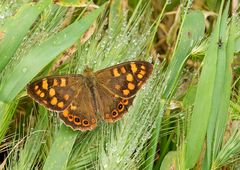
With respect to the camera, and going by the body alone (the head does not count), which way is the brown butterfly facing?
away from the camera

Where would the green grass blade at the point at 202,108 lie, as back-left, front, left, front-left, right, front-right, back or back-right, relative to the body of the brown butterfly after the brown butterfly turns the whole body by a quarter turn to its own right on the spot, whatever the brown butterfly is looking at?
front

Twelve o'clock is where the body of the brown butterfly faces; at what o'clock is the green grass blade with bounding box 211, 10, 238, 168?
The green grass blade is roughly at 3 o'clock from the brown butterfly.

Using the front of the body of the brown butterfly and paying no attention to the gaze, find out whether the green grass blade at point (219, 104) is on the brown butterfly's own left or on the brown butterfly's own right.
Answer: on the brown butterfly's own right
